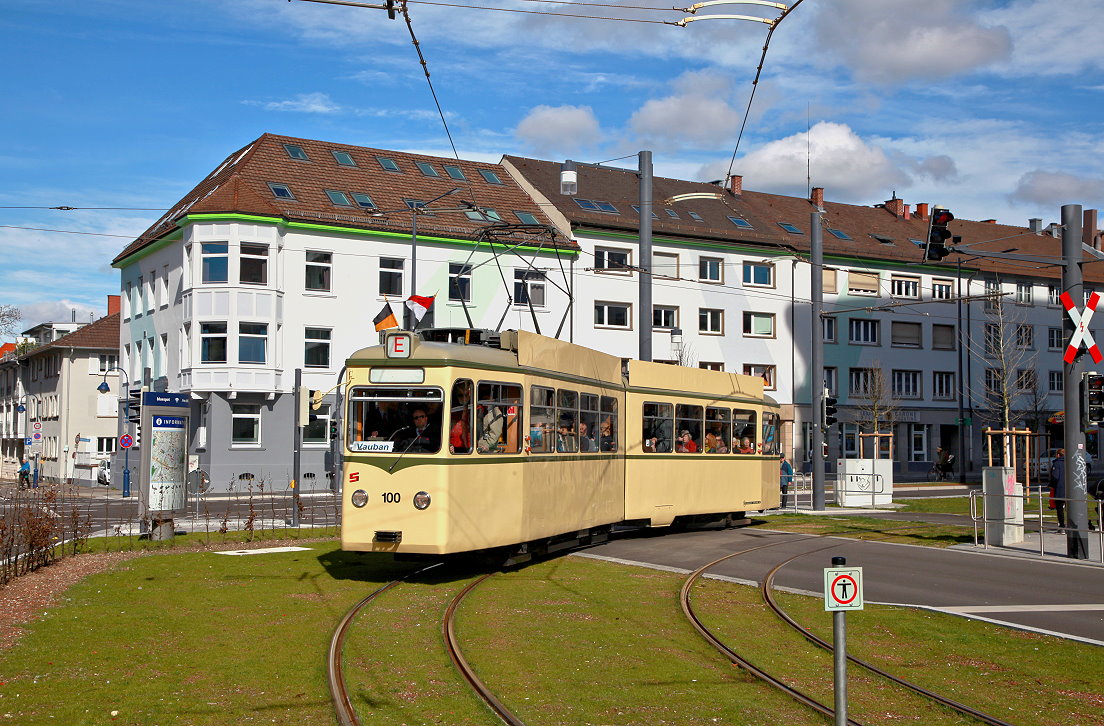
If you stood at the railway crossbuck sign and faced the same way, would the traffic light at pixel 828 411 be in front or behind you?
behind

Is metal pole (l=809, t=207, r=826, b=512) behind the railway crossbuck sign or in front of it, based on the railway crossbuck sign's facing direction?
behind

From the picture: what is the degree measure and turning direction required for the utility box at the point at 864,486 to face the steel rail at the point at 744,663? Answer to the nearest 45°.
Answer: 0° — it already faces it

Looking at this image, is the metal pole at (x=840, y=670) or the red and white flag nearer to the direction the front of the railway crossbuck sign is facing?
the metal pole

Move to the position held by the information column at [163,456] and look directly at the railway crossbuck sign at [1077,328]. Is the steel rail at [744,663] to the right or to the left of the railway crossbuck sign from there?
right

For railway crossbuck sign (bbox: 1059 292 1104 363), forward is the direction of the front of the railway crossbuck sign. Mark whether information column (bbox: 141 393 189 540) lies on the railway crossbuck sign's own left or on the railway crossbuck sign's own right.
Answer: on the railway crossbuck sign's own right

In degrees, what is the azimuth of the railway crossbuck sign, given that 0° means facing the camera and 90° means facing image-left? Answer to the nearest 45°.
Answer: approximately 0°

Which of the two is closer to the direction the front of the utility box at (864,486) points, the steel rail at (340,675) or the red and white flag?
the steel rail

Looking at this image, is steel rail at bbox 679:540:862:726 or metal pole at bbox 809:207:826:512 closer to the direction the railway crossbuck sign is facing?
the steel rail

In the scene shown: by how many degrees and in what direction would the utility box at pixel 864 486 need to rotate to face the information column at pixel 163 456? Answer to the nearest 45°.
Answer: approximately 45° to its right

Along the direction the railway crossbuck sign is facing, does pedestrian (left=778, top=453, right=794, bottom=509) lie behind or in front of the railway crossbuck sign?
behind

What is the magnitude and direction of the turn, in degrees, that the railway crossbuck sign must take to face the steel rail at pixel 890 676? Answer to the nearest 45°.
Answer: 0° — it already faces it

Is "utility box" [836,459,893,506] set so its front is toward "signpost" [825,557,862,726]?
yes
